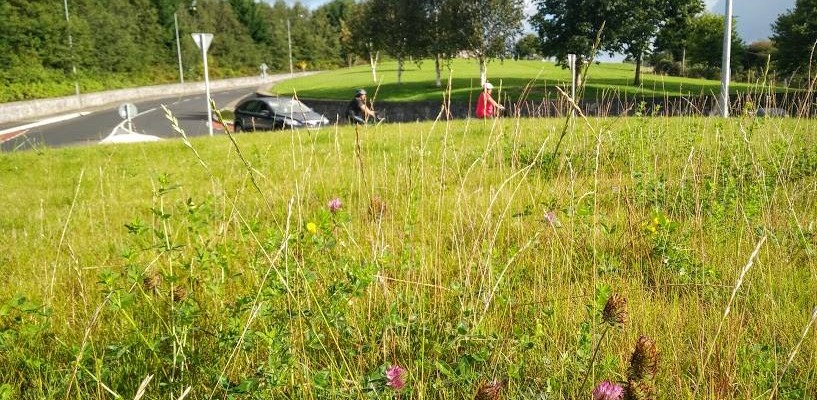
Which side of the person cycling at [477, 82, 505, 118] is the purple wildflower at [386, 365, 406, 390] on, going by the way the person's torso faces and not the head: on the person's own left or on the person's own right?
on the person's own right

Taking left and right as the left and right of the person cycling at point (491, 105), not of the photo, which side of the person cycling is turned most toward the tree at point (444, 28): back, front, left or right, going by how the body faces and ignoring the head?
left

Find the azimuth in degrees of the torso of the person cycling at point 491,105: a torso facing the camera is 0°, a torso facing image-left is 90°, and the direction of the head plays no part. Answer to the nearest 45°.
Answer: approximately 270°

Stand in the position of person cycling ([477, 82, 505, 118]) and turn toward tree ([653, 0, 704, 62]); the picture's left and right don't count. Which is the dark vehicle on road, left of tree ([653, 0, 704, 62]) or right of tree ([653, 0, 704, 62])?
left
